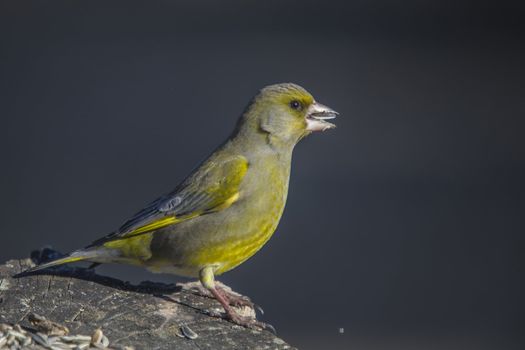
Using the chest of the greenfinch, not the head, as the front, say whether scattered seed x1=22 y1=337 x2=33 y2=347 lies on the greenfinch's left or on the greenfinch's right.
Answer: on the greenfinch's right

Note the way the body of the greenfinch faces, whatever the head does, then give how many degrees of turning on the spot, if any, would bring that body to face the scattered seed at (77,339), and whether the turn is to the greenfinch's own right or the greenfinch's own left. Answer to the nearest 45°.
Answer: approximately 135° to the greenfinch's own right

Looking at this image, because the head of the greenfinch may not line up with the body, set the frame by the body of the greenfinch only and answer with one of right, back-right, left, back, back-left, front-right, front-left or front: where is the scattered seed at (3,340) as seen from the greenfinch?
back-right

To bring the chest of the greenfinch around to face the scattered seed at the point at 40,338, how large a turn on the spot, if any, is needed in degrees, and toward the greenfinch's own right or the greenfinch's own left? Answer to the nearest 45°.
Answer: approximately 135° to the greenfinch's own right

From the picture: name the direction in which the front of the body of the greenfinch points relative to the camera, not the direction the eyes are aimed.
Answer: to the viewer's right

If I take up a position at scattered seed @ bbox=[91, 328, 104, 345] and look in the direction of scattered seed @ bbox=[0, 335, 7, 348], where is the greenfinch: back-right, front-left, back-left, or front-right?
back-right

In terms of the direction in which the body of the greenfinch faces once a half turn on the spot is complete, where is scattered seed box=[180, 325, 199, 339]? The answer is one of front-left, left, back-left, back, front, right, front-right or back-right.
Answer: left

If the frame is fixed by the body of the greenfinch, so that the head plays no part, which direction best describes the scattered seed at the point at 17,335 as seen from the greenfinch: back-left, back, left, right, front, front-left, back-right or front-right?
back-right
